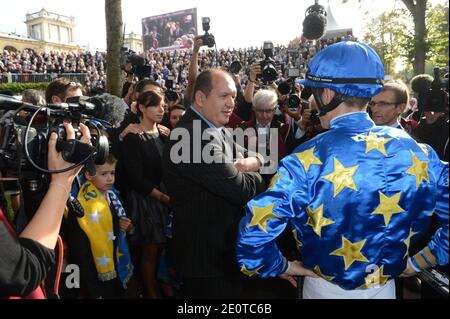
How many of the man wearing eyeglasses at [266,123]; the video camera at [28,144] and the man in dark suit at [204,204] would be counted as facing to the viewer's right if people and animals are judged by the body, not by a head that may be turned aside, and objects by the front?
2

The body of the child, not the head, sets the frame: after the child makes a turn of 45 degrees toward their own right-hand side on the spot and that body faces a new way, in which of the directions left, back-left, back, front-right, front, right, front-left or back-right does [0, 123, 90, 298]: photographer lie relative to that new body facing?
front

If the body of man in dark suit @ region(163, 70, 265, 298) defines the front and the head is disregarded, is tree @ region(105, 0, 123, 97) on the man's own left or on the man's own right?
on the man's own left

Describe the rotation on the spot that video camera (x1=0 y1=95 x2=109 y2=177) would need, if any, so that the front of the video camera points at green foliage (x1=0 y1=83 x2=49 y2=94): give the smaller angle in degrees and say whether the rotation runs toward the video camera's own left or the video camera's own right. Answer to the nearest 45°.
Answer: approximately 90° to the video camera's own left

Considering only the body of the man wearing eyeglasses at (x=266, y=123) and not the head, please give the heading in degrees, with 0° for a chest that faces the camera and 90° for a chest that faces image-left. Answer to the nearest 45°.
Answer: approximately 0°

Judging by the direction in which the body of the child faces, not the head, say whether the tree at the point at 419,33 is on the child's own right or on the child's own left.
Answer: on the child's own left

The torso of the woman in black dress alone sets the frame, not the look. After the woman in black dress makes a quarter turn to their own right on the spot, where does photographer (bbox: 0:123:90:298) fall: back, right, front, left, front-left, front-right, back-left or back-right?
front-left

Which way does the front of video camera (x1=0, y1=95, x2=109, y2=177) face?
to the viewer's right

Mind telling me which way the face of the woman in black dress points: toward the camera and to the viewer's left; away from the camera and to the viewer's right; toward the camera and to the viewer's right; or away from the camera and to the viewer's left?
toward the camera and to the viewer's right

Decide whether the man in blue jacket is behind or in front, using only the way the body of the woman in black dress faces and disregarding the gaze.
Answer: in front

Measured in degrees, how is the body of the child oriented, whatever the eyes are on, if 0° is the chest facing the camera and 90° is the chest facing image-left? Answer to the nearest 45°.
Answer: approximately 315°

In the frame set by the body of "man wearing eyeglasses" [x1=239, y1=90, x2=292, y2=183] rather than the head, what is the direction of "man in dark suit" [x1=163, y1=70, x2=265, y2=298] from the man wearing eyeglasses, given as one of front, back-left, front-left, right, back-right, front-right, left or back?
front
